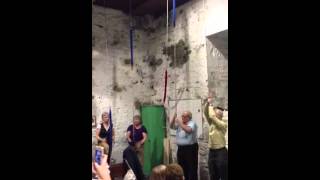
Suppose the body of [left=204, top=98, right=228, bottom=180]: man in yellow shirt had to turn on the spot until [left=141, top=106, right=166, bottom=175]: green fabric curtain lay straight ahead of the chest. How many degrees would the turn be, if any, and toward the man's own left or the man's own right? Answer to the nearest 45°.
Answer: approximately 45° to the man's own right

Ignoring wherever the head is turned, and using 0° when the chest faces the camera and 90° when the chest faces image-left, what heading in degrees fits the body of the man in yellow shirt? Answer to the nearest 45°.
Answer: approximately 45°
